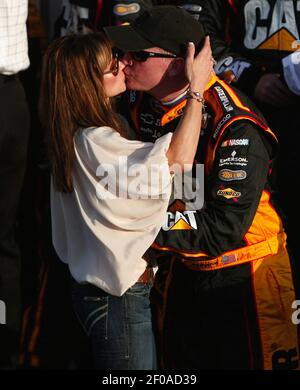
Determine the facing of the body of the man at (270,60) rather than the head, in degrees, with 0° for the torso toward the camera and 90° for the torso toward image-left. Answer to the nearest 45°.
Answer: approximately 0°

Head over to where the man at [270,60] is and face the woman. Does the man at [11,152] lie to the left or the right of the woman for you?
right

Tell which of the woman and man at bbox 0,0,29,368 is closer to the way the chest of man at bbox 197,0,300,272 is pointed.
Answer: the woman

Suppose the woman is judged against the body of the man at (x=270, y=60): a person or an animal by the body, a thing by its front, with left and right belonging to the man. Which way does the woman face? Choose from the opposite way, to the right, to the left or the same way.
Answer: to the left

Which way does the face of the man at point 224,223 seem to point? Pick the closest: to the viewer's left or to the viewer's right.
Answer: to the viewer's left

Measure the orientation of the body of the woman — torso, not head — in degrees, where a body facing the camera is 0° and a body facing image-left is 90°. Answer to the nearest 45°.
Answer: approximately 270°

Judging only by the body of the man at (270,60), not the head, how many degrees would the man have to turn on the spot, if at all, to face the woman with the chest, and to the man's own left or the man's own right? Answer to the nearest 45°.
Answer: approximately 45° to the man's own right
